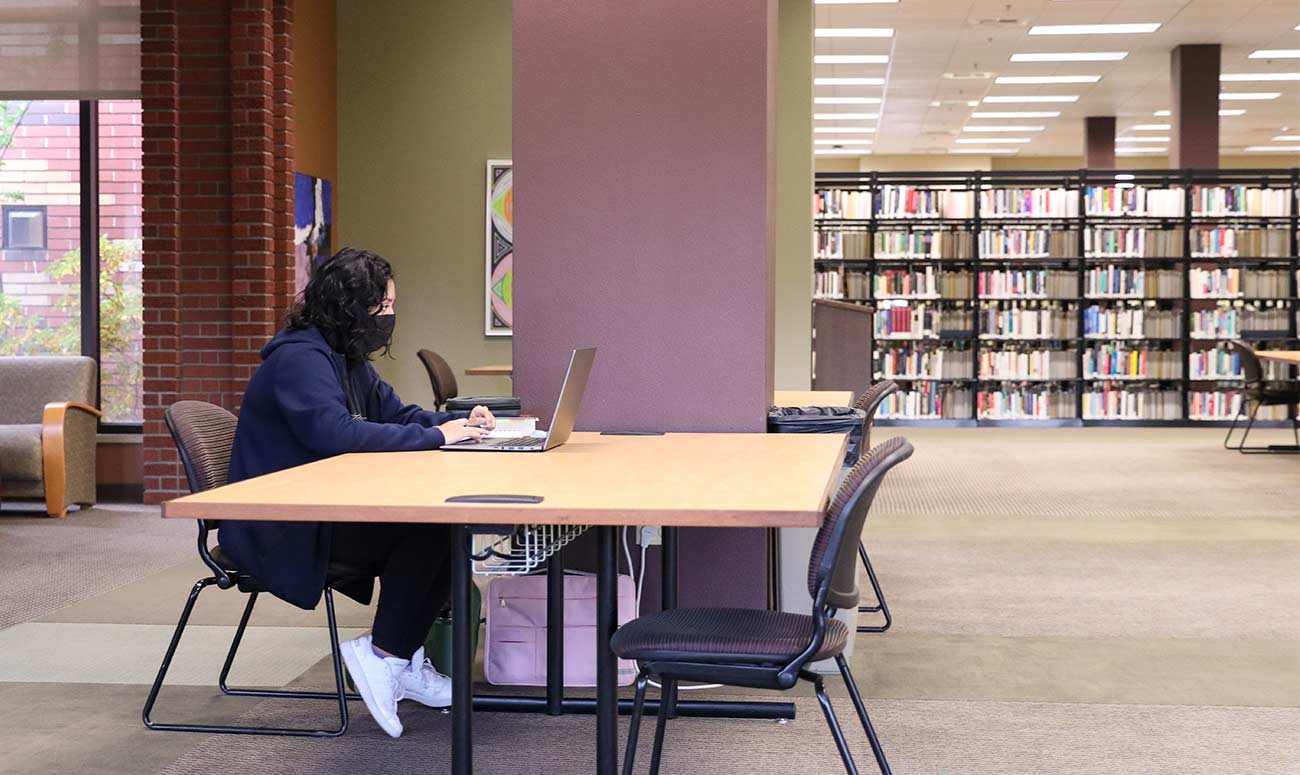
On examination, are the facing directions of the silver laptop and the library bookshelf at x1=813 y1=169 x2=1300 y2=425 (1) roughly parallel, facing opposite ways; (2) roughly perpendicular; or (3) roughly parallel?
roughly perpendicular

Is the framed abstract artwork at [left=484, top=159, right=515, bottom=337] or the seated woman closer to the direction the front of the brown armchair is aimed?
the seated woman

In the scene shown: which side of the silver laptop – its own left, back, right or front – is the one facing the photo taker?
left

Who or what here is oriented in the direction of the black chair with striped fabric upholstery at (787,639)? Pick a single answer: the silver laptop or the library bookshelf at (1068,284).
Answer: the library bookshelf

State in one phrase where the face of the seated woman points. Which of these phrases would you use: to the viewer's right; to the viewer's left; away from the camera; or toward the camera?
to the viewer's right

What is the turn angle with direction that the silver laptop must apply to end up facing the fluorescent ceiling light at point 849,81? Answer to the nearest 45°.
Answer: approximately 90° to its right
